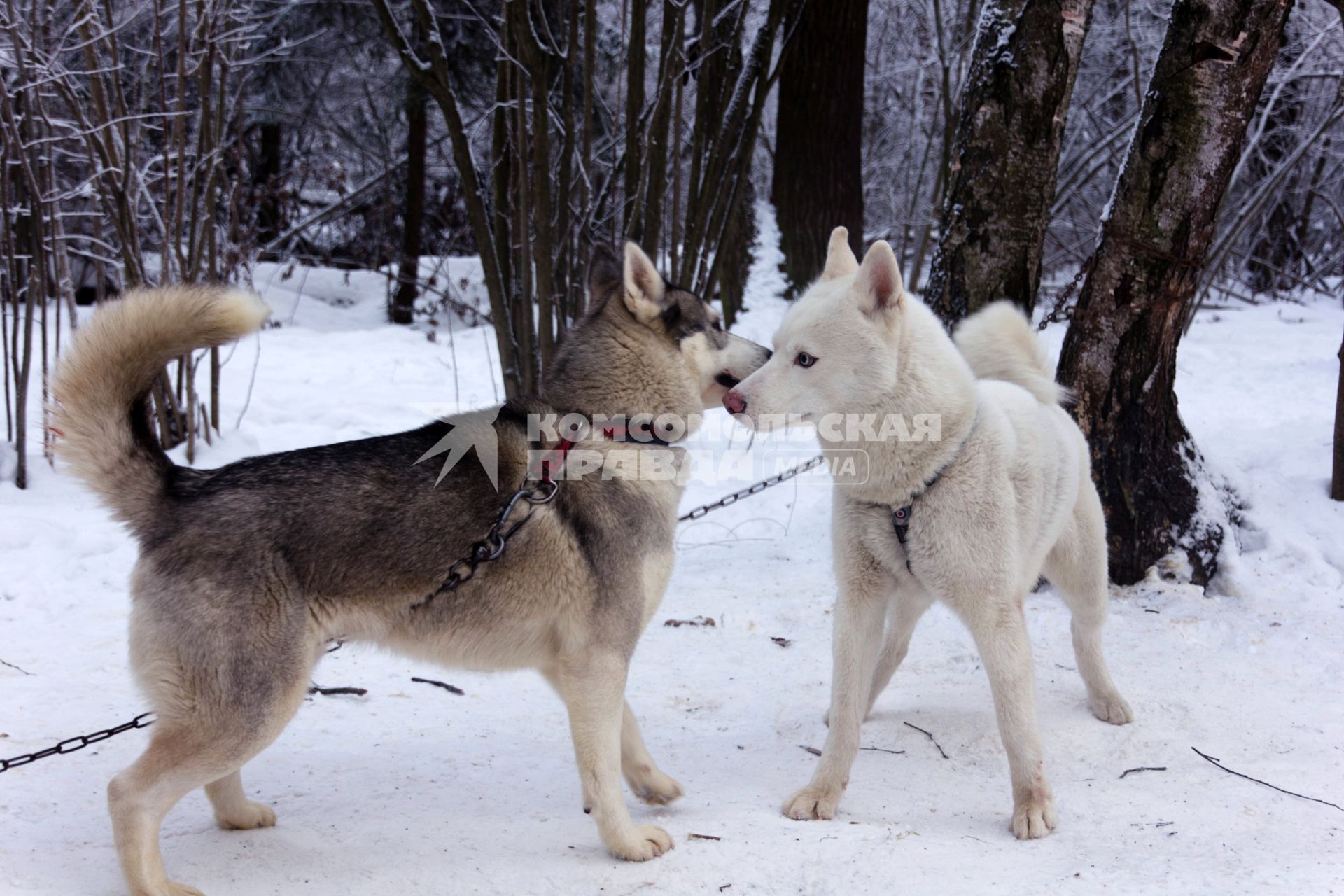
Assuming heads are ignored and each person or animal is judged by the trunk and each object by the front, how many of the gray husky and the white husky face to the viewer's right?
1

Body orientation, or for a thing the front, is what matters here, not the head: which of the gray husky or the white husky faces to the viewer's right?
the gray husky

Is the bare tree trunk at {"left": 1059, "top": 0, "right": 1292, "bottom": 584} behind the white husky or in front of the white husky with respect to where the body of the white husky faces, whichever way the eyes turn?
behind

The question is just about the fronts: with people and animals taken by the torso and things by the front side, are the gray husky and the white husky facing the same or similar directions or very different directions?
very different directions

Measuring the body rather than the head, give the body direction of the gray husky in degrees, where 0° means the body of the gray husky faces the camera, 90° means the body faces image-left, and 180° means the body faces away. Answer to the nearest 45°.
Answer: approximately 270°

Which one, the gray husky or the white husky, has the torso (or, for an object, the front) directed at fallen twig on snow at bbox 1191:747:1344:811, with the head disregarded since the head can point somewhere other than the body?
the gray husky

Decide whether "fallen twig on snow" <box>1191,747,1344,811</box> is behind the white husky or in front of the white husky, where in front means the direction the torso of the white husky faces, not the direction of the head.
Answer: behind

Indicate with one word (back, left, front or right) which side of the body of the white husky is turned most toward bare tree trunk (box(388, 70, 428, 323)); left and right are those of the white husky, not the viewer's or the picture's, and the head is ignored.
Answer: right
